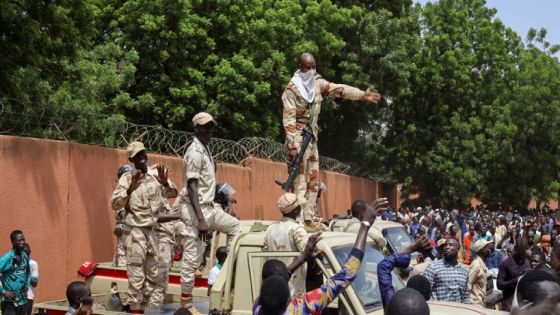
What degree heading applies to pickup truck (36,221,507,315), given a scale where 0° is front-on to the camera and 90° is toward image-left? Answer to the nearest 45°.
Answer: approximately 315°

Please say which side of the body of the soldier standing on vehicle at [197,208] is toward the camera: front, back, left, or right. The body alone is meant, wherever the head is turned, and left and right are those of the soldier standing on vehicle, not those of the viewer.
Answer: right

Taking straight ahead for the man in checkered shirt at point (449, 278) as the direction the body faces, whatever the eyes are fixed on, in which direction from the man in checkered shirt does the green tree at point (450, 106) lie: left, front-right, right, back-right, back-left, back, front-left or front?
back

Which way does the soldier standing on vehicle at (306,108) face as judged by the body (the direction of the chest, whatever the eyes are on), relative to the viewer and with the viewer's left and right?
facing the viewer and to the right of the viewer

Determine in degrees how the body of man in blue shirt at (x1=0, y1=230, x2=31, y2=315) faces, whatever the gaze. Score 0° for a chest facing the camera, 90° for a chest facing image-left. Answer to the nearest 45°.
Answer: approximately 315°

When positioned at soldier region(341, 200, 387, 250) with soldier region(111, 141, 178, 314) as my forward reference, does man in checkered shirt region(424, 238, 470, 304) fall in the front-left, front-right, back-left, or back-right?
back-left
